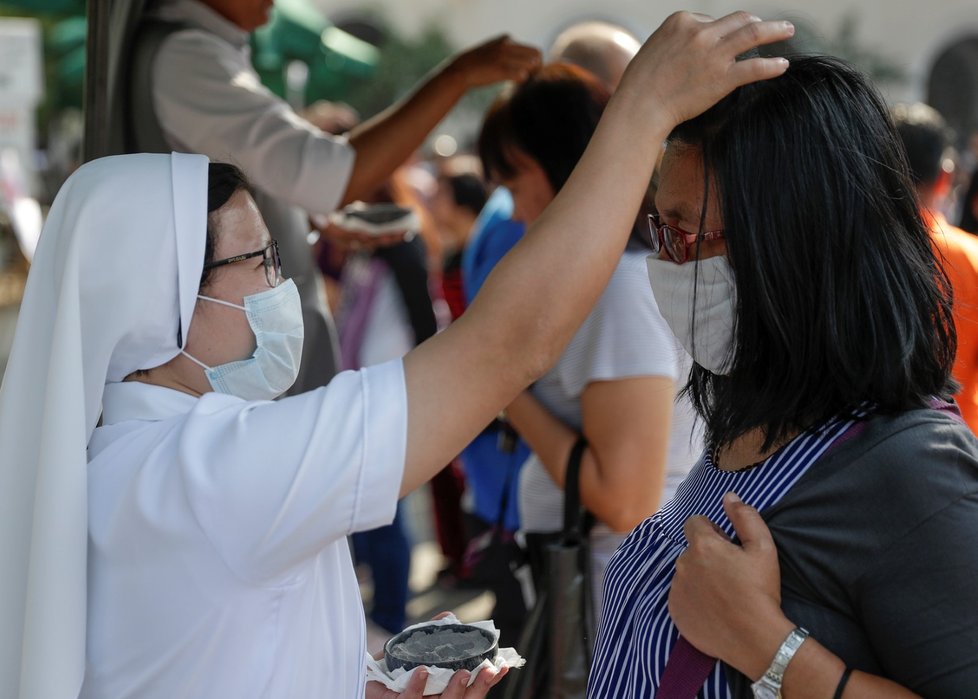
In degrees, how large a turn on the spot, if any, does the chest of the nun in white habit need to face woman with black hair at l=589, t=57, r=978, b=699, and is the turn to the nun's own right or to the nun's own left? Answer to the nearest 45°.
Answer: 0° — they already face them

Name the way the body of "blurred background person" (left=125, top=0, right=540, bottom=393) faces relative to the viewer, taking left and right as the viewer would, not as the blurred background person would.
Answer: facing to the right of the viewer

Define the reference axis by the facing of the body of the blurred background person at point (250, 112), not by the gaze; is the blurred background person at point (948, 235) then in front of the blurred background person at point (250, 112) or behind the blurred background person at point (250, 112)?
in front

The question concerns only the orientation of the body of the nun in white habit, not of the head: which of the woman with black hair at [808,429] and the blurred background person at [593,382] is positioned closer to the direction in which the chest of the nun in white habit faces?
the woman with black hair

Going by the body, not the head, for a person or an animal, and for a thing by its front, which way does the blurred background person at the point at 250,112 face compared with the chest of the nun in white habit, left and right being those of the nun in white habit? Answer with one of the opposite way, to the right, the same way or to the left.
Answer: the same way

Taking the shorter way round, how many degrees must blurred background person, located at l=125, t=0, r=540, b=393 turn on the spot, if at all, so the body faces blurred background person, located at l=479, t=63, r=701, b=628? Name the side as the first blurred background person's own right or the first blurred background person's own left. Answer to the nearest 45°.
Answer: approximately 45° to the first blurred background person's own right

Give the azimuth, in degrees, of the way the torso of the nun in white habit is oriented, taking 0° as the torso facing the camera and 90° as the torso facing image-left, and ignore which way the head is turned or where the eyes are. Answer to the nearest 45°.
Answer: approximately 270°

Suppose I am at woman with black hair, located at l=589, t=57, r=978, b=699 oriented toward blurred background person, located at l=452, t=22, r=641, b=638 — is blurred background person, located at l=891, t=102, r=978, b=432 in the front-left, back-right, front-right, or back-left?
front-right

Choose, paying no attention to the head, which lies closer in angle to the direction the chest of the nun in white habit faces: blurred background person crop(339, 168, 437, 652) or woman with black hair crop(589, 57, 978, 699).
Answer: the woman with black hair

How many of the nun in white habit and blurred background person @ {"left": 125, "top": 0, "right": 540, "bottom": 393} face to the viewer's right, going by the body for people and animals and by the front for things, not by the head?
2

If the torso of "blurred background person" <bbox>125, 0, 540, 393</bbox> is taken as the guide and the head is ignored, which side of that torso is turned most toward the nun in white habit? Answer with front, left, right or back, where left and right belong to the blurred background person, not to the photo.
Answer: right

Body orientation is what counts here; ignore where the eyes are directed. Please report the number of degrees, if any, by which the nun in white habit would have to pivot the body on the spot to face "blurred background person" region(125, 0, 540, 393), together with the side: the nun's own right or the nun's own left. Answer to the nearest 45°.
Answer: approximately 90° to the nun's own left

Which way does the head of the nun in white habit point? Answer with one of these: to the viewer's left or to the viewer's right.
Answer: to the viewer's right
